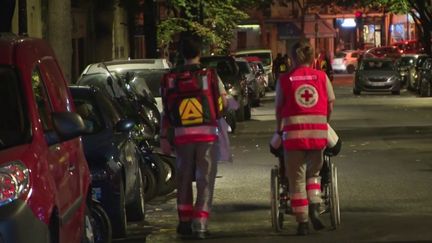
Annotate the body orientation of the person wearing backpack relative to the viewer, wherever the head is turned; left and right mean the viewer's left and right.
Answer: facing away from the viewer

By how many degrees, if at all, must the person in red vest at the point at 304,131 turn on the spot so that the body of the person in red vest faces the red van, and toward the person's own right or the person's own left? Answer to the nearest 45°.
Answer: approximately 135° to the person's own left

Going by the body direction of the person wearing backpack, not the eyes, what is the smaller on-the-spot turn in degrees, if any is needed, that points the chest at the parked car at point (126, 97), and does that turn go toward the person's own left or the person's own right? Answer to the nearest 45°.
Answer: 0° — they already face it

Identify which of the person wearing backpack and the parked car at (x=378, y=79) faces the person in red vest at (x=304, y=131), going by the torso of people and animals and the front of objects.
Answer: the parked car

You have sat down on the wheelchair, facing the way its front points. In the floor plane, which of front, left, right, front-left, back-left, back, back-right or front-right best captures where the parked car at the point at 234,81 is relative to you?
front

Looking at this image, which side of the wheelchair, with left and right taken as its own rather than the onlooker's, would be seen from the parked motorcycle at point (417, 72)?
front

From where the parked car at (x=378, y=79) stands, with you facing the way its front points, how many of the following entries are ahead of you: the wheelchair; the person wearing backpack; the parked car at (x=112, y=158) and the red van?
4

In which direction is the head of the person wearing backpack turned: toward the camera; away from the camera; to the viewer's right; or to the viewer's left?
away from the camera

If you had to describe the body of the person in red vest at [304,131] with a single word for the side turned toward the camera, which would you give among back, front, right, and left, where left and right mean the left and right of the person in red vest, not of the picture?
back

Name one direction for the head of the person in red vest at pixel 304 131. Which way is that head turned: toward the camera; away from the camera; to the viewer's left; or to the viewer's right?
away from the camera

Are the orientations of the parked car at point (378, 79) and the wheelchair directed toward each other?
yes

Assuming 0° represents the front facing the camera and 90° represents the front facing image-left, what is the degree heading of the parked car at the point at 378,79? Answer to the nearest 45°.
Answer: approximately 0°

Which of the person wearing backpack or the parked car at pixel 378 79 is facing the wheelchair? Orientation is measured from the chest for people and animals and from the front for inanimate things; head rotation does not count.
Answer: the parked car

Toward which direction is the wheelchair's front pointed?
away from the camera
